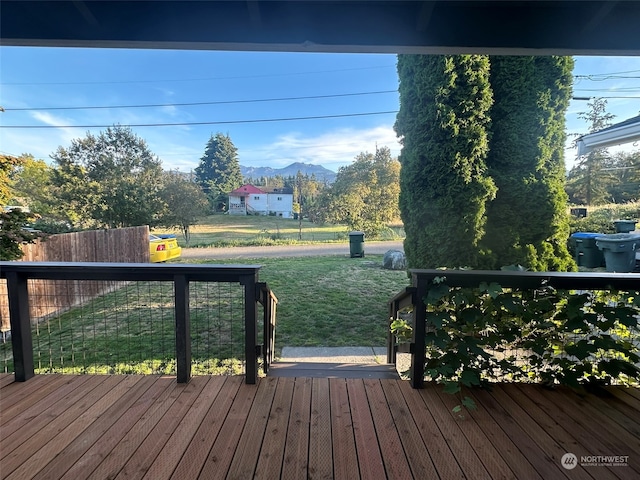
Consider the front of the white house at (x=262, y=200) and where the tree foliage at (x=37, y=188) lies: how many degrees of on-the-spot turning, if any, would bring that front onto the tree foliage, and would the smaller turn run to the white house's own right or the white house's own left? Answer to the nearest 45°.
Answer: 0° — it already faces it

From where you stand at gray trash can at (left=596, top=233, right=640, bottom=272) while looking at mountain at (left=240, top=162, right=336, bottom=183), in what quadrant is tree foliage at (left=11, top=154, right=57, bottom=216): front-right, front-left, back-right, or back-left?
front-left

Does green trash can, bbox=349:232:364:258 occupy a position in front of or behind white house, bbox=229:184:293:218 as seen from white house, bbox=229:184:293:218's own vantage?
in front

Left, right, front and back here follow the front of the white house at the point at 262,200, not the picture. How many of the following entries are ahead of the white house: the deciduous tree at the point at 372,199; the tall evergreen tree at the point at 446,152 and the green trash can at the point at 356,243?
3

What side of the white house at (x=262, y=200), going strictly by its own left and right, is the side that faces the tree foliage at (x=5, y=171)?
front

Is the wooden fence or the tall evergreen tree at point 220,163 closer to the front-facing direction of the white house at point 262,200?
the wooden fence

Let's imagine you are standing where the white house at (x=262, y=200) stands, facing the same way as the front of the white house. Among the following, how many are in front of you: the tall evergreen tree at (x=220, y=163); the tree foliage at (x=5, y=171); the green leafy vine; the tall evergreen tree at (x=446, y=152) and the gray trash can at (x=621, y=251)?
4

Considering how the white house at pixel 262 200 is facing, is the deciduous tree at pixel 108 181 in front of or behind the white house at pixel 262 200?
in front

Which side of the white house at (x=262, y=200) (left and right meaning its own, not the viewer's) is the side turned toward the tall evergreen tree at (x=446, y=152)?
front

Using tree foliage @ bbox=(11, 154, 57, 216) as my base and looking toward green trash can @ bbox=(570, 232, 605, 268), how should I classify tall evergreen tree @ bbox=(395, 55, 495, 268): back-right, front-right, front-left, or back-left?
front-right

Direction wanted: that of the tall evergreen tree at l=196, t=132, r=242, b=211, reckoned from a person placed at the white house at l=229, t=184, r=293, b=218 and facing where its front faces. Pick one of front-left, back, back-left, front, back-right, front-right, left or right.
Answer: back-right

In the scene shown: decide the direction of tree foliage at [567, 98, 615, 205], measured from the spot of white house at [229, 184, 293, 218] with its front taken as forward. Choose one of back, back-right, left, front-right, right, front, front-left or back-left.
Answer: front-left

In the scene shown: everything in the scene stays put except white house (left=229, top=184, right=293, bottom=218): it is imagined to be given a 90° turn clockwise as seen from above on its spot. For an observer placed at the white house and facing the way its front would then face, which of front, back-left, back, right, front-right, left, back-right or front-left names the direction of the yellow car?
left

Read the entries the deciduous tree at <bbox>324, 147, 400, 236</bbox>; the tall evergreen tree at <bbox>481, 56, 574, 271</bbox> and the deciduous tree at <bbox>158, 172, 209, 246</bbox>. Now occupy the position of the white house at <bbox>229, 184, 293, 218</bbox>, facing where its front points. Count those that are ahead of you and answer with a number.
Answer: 3

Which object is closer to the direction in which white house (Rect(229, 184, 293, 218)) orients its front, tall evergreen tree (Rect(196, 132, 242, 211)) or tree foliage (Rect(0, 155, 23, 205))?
the tree foliage

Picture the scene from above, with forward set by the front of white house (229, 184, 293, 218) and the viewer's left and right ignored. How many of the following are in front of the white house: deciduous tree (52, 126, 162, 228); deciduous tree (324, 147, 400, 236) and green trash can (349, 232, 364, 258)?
3

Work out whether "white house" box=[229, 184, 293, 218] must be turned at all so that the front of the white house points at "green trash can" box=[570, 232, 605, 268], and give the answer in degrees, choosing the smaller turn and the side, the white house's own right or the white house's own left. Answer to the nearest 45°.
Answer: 0° — it already faces it

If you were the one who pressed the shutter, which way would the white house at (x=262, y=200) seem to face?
facing the viewer
